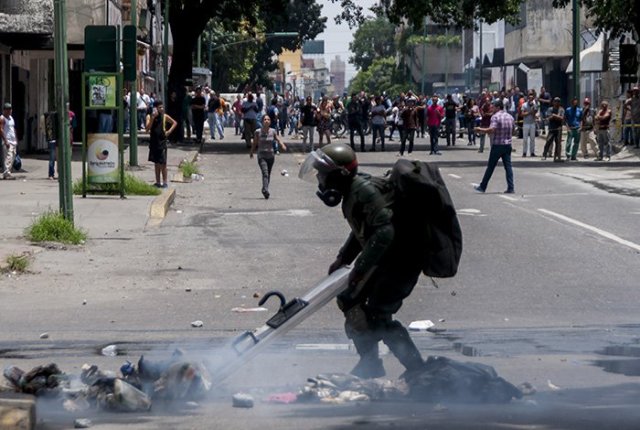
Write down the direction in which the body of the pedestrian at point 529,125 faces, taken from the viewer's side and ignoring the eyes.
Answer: toward the camera

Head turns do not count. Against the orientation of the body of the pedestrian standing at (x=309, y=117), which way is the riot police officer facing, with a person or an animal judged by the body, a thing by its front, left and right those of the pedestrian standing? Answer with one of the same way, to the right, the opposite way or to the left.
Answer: to the right

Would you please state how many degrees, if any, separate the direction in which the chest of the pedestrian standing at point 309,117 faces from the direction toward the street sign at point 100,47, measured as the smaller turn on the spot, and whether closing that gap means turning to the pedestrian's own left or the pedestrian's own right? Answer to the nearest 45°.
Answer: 0° — they already face it

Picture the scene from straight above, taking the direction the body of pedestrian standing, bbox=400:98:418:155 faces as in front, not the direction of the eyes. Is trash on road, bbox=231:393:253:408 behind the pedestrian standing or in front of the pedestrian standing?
in front

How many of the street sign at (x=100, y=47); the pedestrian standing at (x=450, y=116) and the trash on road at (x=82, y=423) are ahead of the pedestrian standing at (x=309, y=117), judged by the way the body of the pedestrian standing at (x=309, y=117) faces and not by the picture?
2

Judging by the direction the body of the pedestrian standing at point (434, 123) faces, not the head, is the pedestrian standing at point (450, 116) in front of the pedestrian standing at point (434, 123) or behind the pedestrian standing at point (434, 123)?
behind

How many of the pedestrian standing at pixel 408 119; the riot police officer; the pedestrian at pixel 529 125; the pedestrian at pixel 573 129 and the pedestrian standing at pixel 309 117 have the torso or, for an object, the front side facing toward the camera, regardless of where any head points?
4

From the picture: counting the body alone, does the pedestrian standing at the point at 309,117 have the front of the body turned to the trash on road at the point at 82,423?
yes

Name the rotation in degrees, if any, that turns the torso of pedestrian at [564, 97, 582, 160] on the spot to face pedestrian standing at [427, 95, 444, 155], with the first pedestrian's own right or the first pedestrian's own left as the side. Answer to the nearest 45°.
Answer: approximately 90° to the first pedestrian's own right

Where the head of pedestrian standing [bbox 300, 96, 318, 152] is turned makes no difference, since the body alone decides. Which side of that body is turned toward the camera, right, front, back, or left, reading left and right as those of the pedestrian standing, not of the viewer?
front

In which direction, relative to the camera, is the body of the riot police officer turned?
to the viewer's left

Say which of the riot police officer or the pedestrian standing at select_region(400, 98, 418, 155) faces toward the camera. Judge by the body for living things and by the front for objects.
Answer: the pedestrian standing

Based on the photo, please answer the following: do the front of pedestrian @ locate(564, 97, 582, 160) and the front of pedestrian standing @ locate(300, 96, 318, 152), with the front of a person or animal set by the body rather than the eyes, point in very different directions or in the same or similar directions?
same or similar directions

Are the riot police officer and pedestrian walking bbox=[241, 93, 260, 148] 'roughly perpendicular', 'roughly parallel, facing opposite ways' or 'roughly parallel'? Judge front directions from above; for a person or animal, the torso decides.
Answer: roughly perpendicular

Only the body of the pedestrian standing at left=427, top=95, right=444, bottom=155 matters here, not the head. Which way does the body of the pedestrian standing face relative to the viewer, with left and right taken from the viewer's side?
facing the viewer

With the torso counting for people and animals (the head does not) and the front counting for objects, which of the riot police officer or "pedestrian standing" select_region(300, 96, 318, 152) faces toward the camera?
the pedestrian standing

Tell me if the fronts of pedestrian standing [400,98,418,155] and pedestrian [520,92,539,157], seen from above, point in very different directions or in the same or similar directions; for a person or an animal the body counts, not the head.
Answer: same or similar directions
